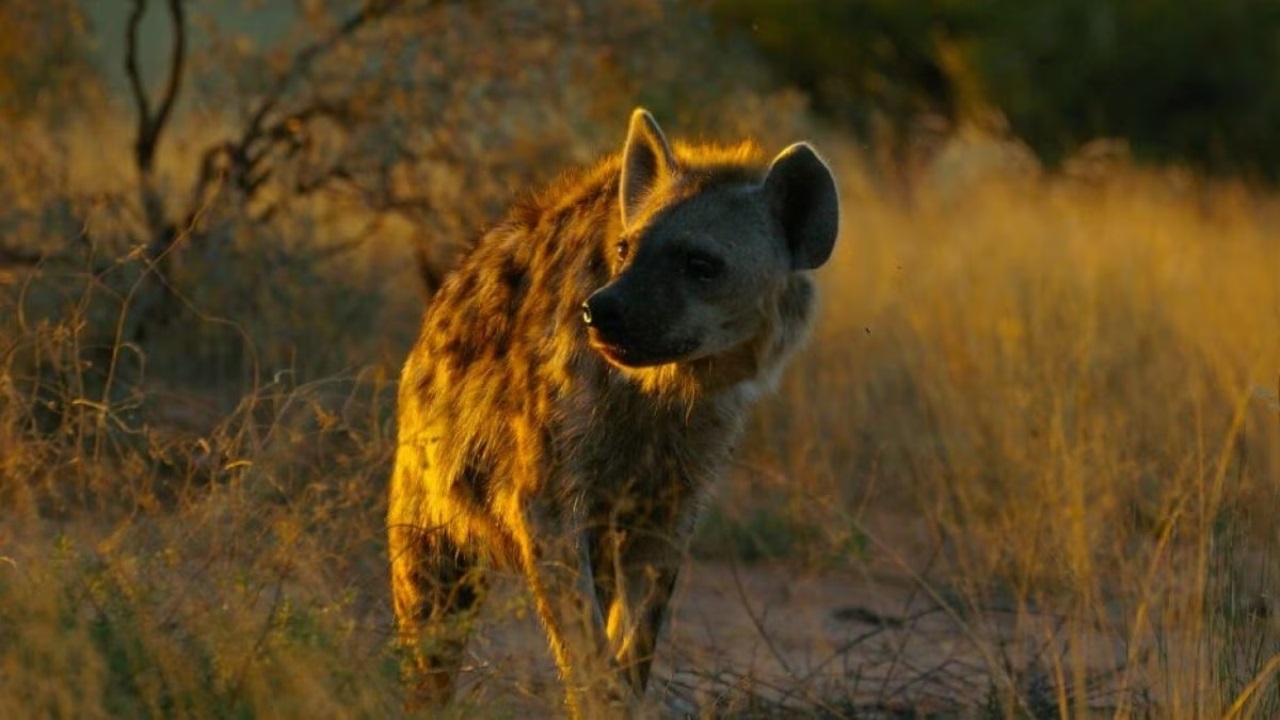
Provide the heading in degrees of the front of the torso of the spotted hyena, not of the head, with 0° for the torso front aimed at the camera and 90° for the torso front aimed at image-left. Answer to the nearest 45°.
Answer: approximately 315°
